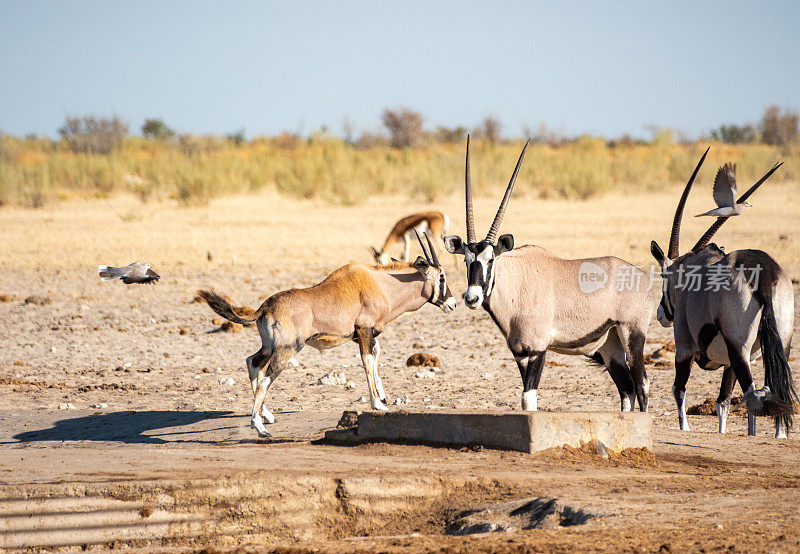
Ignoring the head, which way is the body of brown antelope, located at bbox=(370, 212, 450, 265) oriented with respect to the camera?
to the viewer's left

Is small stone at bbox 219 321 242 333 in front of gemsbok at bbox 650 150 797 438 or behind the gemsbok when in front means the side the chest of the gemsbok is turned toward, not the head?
in front

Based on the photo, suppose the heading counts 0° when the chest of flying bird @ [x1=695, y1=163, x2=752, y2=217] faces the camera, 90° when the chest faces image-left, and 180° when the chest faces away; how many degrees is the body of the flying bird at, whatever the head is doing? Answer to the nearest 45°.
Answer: approximately 270°

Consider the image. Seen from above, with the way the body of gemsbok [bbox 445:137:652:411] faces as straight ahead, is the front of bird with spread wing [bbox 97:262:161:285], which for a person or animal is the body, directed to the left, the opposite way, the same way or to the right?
the opposite way

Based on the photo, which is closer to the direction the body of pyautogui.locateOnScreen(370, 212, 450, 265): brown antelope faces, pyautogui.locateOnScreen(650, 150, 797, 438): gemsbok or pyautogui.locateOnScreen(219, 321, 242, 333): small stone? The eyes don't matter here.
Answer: the small stone

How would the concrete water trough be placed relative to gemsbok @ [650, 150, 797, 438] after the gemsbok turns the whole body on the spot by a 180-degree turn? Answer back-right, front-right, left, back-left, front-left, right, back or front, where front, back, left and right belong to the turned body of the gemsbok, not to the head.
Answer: right

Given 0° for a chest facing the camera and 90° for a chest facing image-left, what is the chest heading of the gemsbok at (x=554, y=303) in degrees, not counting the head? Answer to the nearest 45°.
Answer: approximately 45°

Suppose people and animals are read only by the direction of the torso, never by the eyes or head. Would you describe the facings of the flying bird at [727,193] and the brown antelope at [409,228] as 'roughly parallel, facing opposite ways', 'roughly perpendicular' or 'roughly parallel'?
roughly parallel, facing opposite ways

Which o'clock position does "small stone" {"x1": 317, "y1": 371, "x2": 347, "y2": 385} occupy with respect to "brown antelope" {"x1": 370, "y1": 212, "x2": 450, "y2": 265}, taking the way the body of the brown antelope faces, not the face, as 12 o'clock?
The small stone is roughly at 9 o'clock from the brown antelope.

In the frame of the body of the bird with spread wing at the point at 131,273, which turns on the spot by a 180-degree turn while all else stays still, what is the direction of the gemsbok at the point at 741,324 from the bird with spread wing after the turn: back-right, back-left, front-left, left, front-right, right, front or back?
back-left

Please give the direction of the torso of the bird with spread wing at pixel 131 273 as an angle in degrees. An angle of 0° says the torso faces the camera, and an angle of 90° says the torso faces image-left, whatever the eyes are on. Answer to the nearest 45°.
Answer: approximately 270°

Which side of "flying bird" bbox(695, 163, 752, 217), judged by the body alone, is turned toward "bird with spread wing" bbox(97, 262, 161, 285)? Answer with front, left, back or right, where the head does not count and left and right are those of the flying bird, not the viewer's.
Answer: back

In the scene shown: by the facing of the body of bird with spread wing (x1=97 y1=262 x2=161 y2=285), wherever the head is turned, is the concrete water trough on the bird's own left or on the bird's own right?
on the bird's own right
